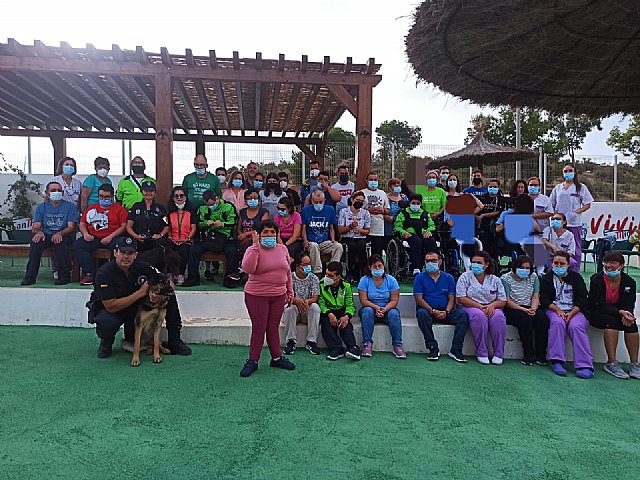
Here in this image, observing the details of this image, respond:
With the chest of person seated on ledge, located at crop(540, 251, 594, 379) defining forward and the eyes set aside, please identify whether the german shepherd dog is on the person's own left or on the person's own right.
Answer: on the person's own right

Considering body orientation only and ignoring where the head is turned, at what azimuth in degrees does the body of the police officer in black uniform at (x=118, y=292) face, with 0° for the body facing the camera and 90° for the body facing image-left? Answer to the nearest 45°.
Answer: approximately 315°

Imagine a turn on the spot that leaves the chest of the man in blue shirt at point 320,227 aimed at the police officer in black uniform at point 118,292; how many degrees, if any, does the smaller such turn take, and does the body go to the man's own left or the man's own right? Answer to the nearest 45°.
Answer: approximately 45° to the man's own right

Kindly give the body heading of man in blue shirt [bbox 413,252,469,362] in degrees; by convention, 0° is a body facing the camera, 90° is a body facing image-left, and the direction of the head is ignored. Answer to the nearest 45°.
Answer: approximately 0°

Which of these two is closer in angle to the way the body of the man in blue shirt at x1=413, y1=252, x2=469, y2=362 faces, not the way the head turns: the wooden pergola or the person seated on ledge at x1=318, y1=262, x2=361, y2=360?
the person seated on ledge

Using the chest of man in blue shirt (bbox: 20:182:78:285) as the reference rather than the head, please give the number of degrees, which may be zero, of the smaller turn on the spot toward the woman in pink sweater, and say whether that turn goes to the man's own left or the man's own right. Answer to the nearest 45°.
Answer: approximately 45° to the man's own left
